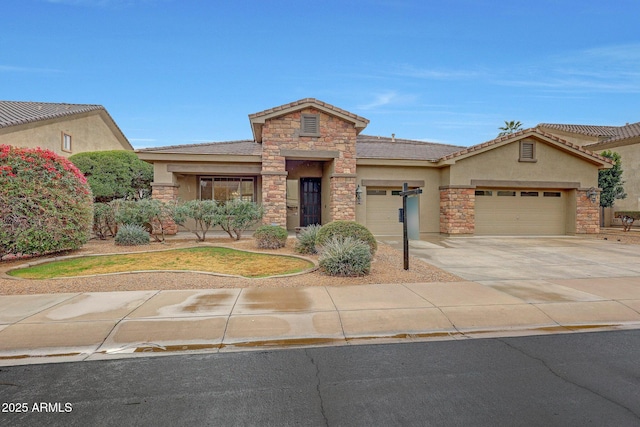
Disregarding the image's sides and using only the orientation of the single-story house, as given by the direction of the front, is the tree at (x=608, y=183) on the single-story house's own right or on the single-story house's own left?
on the single-story house's own left

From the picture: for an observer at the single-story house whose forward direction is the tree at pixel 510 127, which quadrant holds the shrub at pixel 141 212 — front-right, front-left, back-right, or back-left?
back-left

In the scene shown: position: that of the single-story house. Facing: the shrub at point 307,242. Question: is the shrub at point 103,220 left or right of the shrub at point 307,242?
right

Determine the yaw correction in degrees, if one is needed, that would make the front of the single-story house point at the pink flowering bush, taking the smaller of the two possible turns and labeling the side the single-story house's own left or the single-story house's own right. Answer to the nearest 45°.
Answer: approximately 45° to the single-story house's own right

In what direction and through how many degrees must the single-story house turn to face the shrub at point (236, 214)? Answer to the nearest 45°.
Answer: approximately 45° to its right

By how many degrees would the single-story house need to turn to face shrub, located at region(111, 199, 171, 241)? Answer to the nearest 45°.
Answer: approximately 45° to its right

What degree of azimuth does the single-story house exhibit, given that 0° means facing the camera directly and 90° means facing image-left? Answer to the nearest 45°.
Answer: approximately 0°

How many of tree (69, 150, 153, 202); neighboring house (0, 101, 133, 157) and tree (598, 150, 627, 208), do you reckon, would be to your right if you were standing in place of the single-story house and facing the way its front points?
2

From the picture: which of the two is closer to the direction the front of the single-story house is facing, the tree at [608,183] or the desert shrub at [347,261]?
the desert shrub

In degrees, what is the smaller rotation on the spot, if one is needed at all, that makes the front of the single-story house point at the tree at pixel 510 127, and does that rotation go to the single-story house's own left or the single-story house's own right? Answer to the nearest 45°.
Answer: approximately 135° to the single-story house's own left

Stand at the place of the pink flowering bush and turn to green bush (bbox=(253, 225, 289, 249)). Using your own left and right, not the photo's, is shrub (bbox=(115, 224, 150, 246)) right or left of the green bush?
left

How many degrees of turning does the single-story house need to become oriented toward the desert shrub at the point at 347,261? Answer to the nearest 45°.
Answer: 0° — it already faces it

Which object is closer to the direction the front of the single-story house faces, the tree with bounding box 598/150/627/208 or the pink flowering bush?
the pink flowering bush

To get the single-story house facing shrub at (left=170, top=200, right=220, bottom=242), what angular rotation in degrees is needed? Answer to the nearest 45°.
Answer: approximately 45° to its right

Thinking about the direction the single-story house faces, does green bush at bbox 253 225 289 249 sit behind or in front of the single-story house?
in front

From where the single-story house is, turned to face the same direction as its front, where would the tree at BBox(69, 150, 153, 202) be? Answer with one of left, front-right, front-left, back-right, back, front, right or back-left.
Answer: right

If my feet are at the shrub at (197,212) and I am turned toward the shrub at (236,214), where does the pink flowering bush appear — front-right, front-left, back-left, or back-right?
back-right

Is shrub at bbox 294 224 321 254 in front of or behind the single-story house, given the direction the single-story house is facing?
in front
